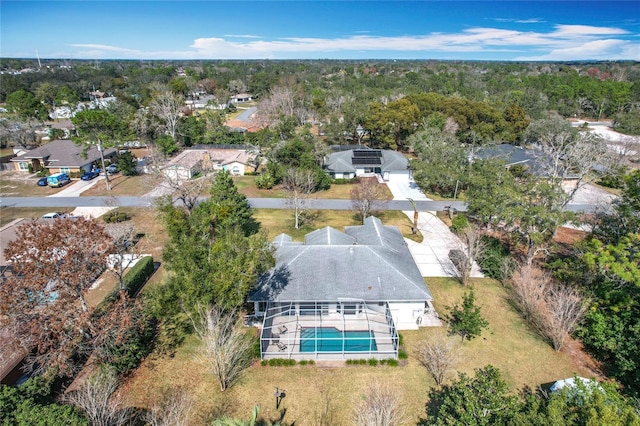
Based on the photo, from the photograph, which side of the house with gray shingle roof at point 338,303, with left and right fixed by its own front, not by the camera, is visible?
back

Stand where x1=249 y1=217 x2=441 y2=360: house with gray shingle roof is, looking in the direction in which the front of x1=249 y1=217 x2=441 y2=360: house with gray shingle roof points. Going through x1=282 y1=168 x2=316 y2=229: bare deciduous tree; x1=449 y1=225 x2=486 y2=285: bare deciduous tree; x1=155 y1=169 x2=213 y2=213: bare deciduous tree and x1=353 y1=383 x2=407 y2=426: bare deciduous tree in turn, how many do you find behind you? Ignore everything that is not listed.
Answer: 1

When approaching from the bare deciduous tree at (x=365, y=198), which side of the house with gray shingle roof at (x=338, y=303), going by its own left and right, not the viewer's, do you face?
front

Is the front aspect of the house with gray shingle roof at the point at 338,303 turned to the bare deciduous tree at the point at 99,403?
no

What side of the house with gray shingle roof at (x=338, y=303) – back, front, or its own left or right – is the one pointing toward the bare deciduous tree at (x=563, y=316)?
right

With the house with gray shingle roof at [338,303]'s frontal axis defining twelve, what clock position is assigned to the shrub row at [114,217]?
The shrub row is roughly at 10 o'clock from the house with gray shingle roof.

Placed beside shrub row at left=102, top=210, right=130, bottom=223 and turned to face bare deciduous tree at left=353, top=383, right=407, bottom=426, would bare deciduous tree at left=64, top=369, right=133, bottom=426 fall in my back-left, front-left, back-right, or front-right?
front-right

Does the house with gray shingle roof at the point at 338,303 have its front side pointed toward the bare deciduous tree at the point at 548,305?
no

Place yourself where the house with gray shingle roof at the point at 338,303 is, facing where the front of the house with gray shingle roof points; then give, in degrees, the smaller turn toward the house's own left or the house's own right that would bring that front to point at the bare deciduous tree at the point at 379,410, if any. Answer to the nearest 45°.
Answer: approximately 180°

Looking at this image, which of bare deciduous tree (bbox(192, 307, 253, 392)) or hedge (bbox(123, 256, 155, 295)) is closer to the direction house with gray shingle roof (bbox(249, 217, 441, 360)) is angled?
the hedge

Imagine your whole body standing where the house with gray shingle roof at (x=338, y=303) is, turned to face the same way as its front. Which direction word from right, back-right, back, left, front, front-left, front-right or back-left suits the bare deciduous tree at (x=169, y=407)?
back-left

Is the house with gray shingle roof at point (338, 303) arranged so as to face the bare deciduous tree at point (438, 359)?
no

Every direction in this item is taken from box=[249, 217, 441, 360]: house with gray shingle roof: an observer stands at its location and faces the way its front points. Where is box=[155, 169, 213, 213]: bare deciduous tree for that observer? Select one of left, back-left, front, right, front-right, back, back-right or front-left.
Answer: front-left

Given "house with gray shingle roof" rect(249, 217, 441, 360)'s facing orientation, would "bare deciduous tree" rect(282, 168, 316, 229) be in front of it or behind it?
in front

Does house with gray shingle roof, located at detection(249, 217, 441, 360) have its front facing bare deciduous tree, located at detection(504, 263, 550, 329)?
no
